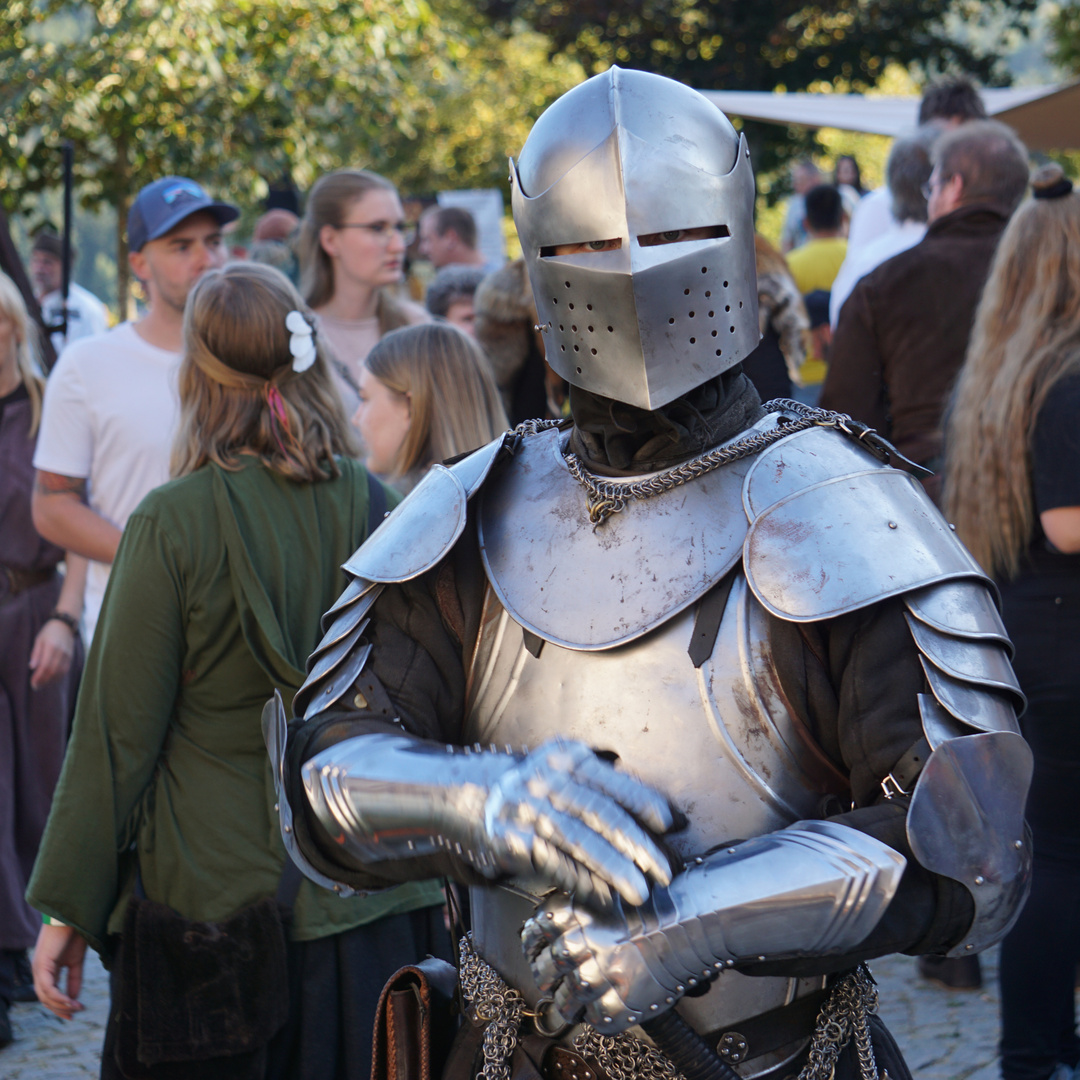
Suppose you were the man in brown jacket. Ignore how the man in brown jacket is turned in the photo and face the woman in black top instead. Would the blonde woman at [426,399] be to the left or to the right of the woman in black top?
right

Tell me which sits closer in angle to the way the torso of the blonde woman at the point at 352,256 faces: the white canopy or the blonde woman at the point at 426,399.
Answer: the blonde woman

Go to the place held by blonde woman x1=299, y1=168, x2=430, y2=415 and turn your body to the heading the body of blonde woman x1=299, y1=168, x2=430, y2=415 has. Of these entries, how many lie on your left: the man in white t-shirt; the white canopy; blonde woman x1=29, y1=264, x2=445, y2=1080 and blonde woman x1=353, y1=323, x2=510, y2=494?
1

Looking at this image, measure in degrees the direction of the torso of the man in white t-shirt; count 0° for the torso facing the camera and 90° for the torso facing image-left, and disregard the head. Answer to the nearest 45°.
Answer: approximately 315°

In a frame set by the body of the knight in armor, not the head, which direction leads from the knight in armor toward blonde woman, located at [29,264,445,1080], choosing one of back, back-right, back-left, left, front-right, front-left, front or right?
back-right

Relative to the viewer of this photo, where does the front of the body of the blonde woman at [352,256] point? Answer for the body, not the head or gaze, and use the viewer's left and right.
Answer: facing the viewer and to the right of the viewer

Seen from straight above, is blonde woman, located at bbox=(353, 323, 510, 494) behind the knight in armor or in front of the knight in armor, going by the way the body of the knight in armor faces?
behind

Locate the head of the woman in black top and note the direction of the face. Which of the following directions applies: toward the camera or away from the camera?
away from the camera

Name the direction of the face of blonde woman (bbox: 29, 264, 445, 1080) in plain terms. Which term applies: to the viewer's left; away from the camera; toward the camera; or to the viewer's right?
away from the camera

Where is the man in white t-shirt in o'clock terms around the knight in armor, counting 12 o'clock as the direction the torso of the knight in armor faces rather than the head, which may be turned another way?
The man in white t-shirt is roughly at 5 o'clock from the knight in armor.

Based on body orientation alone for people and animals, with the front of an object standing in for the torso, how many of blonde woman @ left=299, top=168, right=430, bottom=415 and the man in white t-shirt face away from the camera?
0
